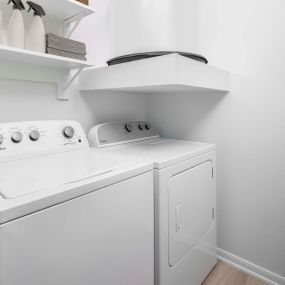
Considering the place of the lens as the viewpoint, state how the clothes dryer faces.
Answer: facing the viewer and to the right of the viewer

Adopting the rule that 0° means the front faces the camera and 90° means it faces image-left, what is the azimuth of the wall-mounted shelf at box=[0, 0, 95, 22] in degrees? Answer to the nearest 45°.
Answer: approximately 315°

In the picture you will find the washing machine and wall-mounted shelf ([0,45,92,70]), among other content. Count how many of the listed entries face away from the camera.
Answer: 0

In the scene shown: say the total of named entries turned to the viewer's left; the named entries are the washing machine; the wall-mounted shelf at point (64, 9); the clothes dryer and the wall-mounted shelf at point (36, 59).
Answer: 0

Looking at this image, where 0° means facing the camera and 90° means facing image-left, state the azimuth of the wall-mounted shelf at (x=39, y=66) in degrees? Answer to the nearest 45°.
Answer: approximately 315°

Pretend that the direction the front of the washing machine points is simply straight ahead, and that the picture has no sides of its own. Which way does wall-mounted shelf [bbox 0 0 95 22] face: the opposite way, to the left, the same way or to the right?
the same way

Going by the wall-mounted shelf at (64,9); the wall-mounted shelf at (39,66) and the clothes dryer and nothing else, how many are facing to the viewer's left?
0

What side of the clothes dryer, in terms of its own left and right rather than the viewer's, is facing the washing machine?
right

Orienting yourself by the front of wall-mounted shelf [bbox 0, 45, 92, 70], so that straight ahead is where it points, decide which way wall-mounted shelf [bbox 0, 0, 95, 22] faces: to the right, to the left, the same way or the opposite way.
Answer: the same way

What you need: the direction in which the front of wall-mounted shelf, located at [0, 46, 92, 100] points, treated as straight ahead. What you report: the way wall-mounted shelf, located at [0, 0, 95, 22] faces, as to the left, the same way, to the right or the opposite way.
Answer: the same way

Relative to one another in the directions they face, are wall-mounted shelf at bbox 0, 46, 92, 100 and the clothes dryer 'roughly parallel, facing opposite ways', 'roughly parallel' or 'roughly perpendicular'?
roughly parallel

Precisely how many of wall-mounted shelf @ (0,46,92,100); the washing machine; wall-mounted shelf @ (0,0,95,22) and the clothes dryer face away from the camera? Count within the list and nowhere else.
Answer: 0

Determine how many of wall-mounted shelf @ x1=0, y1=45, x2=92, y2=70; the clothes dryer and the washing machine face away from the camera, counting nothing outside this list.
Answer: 0

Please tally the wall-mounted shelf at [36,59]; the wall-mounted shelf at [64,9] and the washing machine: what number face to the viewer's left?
0
